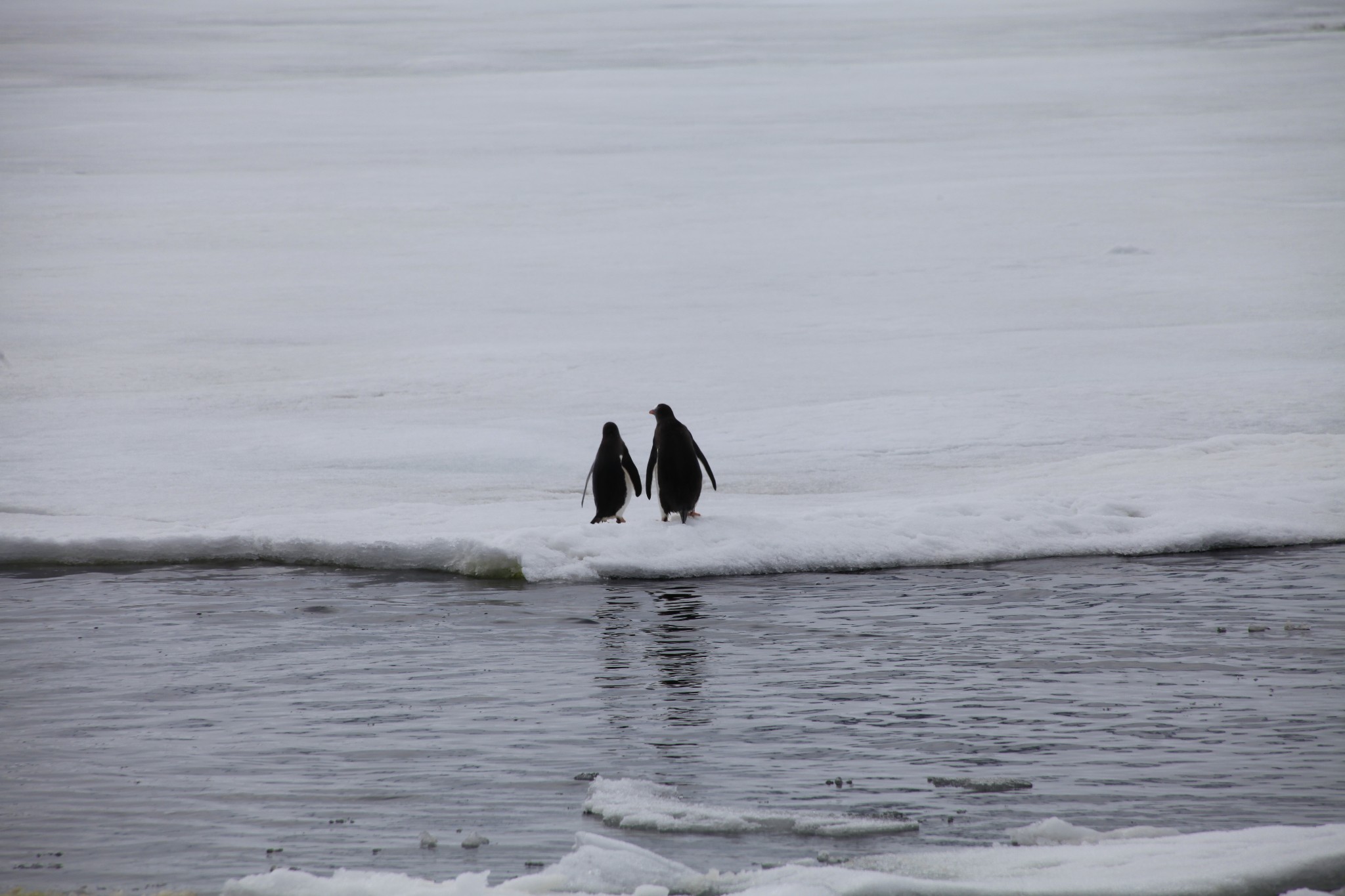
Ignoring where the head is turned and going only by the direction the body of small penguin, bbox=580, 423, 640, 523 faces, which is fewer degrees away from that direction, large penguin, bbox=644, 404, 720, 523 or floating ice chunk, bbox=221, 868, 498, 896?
the large penguin

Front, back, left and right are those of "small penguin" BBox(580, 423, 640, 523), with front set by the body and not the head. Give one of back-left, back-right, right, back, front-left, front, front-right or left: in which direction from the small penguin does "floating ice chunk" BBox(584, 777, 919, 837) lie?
back-right

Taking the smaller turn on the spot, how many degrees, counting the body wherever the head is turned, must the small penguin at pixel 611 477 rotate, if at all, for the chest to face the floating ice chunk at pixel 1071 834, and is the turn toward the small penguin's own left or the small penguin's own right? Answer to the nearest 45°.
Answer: approximately 135° to the small penguin's own right

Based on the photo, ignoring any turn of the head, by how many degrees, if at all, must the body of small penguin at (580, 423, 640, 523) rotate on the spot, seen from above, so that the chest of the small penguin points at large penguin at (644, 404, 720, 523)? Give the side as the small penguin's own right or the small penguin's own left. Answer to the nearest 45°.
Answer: approximately 90° to the small penguin's own right

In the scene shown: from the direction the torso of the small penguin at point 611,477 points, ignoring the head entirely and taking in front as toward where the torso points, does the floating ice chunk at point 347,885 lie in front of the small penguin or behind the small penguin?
behind

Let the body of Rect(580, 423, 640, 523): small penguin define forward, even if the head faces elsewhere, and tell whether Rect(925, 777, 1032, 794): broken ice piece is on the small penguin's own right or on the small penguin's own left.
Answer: on the small penguin's own right

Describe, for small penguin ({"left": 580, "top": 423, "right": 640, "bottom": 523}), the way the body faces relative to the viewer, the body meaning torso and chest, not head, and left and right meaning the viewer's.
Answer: facing away from the viewer and to the right of the viewer

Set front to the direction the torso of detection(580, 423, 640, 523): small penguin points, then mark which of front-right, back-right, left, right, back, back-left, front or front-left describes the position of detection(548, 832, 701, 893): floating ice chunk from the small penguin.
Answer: back-right
